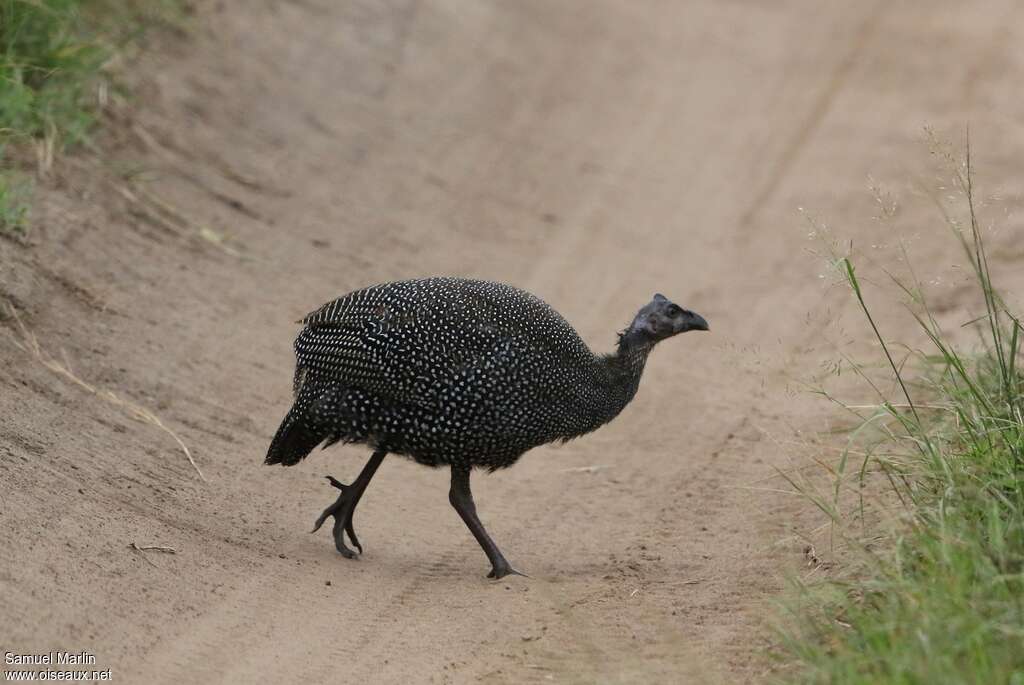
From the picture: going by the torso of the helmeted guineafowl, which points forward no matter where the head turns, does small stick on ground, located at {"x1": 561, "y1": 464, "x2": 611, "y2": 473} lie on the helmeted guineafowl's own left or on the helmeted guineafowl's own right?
on the helmeted guineafowl's own left

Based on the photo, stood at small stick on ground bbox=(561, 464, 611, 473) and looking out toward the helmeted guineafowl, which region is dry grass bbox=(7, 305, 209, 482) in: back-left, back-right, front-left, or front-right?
front-right

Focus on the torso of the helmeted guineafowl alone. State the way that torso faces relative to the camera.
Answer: to the viewer's right

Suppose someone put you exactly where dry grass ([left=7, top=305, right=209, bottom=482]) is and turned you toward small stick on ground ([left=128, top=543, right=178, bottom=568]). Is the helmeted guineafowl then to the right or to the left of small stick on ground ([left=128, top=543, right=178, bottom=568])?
left

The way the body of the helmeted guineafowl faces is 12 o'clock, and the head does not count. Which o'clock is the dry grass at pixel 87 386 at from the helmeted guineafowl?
The dry grass is roughly at 7 o'clock from the helmeted guineafowl.

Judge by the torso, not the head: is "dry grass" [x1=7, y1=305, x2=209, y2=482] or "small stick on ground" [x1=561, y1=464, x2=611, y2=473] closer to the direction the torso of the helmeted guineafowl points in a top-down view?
the small stick on ground
